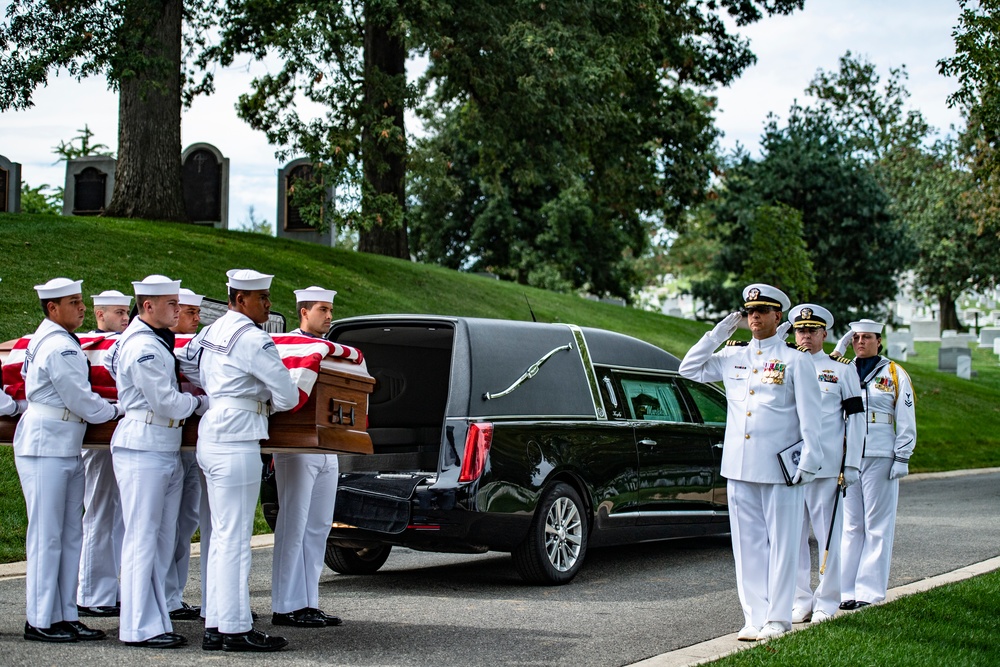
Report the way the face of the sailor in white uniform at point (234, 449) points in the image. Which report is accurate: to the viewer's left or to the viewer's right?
to the viewer's right

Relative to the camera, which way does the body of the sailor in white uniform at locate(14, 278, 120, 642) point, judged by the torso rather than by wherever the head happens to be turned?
to the viewer's right

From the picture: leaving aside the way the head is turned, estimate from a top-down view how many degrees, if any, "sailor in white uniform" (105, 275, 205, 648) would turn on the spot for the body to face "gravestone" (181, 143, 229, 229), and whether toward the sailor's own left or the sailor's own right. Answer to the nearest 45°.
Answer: approximately 90° to the sailor's own left

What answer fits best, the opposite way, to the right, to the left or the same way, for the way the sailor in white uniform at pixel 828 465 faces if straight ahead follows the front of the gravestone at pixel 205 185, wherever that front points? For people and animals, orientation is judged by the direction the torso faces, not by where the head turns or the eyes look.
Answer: to the right

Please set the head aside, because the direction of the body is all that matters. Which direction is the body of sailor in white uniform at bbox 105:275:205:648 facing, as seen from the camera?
to the viewer's right

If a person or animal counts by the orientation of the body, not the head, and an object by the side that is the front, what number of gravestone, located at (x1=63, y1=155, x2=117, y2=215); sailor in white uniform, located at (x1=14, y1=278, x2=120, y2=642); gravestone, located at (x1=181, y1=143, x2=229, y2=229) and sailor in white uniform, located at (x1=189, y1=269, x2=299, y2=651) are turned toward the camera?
2
